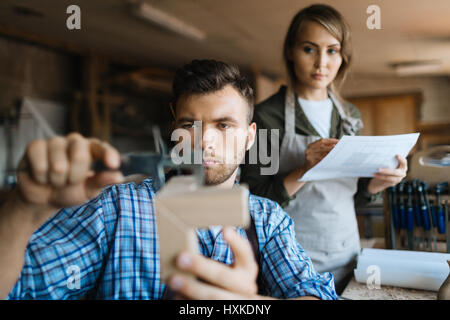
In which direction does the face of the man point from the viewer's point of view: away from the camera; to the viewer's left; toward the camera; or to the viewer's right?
toward the camera

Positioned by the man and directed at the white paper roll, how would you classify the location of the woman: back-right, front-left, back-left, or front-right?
front-left

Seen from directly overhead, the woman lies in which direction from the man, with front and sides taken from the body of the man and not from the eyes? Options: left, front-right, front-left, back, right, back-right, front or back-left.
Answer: back-left

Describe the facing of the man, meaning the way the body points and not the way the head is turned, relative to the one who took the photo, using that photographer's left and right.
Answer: facing the viewer

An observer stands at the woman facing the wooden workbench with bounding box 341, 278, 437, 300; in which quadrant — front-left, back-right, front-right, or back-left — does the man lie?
front-right

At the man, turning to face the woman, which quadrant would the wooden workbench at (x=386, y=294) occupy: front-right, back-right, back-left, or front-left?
front-right
